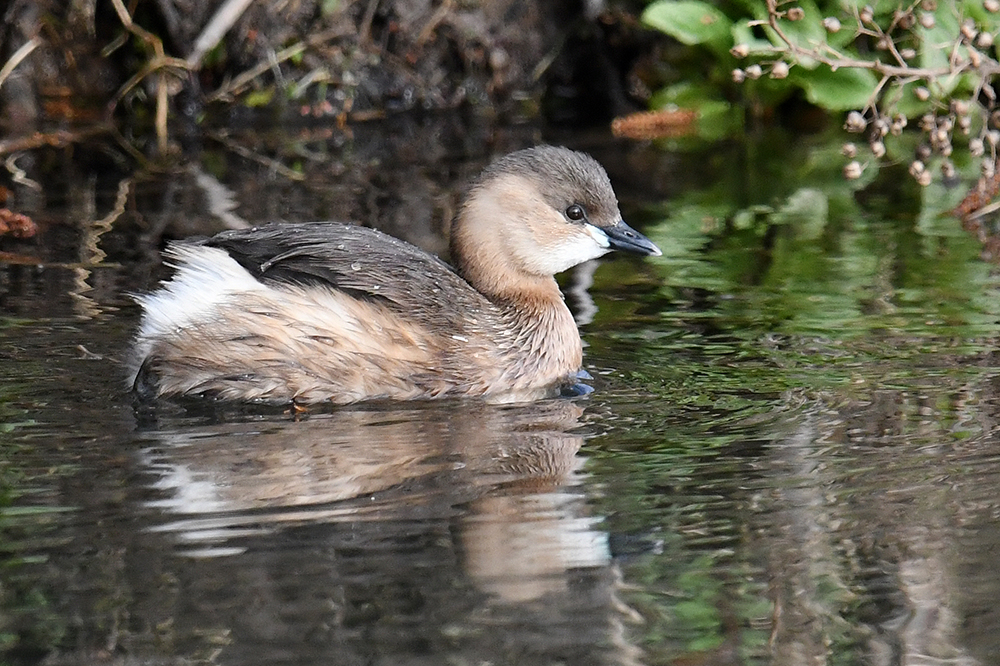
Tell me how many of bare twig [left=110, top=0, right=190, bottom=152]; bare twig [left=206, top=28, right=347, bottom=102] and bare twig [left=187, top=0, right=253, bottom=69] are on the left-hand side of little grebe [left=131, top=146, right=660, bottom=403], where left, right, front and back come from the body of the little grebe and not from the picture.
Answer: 3

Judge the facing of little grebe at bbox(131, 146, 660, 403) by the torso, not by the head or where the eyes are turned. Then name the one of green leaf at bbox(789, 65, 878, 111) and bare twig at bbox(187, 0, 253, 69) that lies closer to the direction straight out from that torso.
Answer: the green leaf

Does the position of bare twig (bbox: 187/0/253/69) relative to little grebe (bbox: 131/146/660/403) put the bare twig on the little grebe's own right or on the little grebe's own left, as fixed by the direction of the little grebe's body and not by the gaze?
on the little grebe's own left

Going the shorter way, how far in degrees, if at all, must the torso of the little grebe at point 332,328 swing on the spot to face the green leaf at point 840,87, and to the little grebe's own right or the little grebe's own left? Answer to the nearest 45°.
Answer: approximately 45° to the little grebe's own left

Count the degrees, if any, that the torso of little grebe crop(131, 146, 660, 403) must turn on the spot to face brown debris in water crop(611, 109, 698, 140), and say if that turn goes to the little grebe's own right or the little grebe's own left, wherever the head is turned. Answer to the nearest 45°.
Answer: approximately 90° to the little grebe's own left

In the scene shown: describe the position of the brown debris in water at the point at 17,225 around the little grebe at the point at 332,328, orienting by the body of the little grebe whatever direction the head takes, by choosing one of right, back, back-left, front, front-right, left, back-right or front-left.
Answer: back-left

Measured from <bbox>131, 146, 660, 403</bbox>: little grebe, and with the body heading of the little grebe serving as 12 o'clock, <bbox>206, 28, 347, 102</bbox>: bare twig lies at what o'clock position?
The bare twig is roughly at 9 o'clock from the little grebe.

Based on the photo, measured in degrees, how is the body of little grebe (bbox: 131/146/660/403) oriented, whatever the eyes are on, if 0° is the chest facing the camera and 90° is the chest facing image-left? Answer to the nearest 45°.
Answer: approximately 270°

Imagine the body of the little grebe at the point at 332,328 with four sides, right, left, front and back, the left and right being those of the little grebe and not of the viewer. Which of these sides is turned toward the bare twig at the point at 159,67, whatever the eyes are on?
left

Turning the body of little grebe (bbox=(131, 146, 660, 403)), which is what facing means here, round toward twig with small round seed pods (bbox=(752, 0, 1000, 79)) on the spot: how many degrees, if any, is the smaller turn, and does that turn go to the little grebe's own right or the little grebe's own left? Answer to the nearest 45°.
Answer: approximately 45° to the little grebe's own left

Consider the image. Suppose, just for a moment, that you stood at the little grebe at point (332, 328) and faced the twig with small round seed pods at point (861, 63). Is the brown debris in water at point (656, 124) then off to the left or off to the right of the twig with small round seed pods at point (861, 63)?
left
